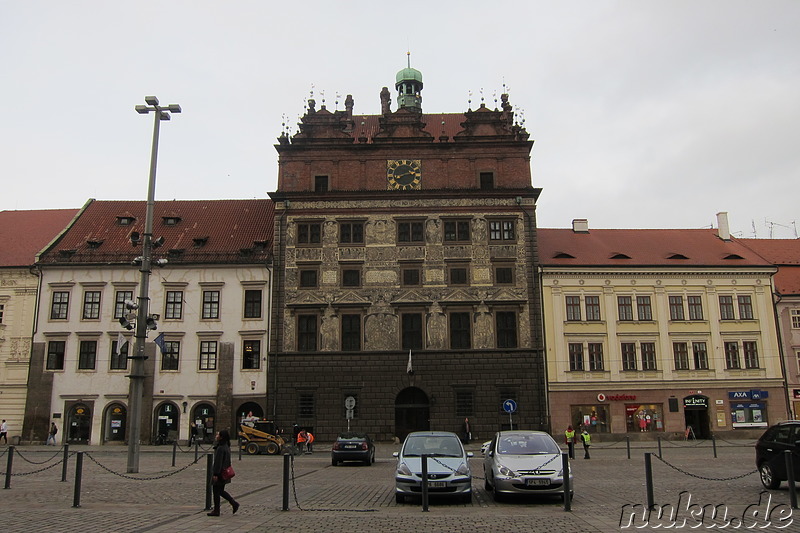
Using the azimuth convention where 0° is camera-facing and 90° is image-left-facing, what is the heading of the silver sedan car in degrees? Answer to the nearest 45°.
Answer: approximately 0°

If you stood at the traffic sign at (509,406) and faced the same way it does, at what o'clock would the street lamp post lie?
The street lamp post is roughly at 1 o'clock from the traffic sign.

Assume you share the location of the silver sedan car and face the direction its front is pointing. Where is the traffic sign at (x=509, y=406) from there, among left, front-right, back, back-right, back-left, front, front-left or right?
back

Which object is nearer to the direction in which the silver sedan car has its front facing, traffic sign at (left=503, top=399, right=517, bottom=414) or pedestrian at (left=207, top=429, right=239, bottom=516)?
the pedestrian

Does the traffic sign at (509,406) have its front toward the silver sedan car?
yes

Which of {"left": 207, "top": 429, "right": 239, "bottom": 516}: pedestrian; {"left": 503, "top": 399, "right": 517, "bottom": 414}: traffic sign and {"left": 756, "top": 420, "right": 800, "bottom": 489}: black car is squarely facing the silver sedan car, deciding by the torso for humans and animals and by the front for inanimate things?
the traffic sign
